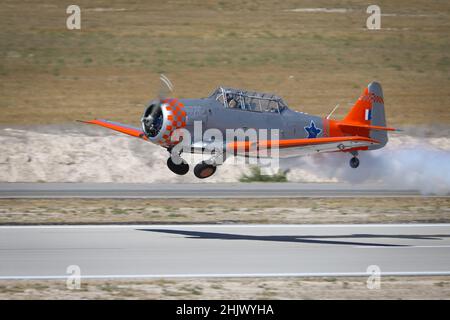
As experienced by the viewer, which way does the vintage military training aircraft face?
facing the viewer and to the left of the viewer
